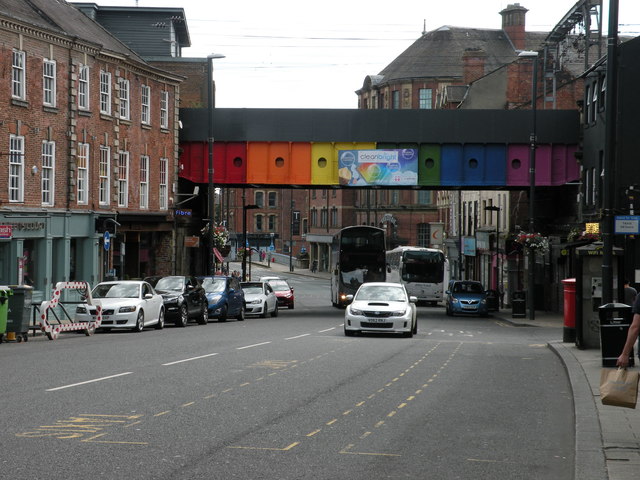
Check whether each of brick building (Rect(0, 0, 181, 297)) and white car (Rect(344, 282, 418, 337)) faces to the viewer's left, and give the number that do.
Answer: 0

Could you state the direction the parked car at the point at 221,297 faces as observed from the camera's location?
facing the viewer and to the left of the viewer

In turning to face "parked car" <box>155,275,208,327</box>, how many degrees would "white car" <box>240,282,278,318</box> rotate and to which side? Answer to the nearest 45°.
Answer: approximately 45° to its left

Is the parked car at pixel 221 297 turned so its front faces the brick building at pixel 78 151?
no

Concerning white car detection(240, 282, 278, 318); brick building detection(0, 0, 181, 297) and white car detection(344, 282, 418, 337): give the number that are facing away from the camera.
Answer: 0

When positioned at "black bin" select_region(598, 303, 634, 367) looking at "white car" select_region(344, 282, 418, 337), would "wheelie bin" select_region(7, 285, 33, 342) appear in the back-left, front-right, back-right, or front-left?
front-left

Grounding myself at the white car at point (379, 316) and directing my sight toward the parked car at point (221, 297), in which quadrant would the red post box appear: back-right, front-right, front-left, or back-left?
back-right

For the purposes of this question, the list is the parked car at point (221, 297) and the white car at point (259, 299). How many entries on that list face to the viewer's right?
0

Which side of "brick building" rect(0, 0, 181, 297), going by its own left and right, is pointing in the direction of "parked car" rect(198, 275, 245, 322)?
front

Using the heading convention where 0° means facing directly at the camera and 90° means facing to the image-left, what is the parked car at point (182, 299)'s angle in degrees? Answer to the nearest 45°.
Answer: approximately 45°

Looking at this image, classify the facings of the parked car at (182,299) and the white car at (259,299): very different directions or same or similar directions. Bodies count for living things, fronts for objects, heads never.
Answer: same or similar directions

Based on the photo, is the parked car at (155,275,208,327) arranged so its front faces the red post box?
no

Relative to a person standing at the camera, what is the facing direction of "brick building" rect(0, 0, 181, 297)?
facing the viewer and to the right of the viewer

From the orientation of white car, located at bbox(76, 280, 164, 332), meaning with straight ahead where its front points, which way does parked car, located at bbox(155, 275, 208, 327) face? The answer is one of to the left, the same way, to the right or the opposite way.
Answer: the same way

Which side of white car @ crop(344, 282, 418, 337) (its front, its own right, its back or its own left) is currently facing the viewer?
front

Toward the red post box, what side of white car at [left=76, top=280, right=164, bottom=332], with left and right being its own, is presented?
left
